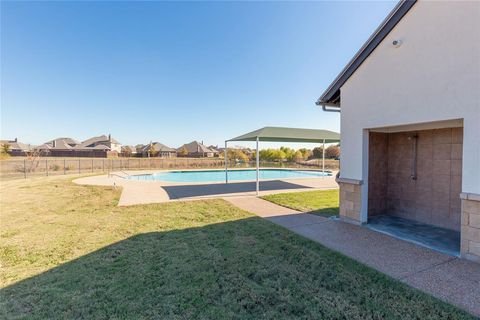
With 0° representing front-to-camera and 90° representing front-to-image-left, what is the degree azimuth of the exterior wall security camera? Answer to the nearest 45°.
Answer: approximately 45°

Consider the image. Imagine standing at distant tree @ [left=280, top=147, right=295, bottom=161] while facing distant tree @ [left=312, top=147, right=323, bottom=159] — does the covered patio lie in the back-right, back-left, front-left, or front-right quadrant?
back-right

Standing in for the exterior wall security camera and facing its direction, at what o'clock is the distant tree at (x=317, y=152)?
The distant tree is roughly at 4 o'clock from the exterior wall security camera.

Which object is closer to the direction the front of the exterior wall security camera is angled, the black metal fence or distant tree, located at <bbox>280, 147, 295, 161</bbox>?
the black metal fence

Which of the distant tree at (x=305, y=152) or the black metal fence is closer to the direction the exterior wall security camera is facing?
the black metal fence

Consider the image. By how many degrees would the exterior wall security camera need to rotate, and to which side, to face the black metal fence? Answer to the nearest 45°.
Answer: approximately 45° to its right

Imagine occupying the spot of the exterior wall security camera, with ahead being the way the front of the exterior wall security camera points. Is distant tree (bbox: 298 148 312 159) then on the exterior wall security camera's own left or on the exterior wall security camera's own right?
on the exterior wall security camera's own right

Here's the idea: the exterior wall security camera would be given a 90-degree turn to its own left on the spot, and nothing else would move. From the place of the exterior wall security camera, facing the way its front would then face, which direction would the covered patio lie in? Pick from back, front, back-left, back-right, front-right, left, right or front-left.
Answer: back

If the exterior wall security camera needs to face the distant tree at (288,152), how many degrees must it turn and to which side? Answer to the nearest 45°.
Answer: approximately 90° to its right
